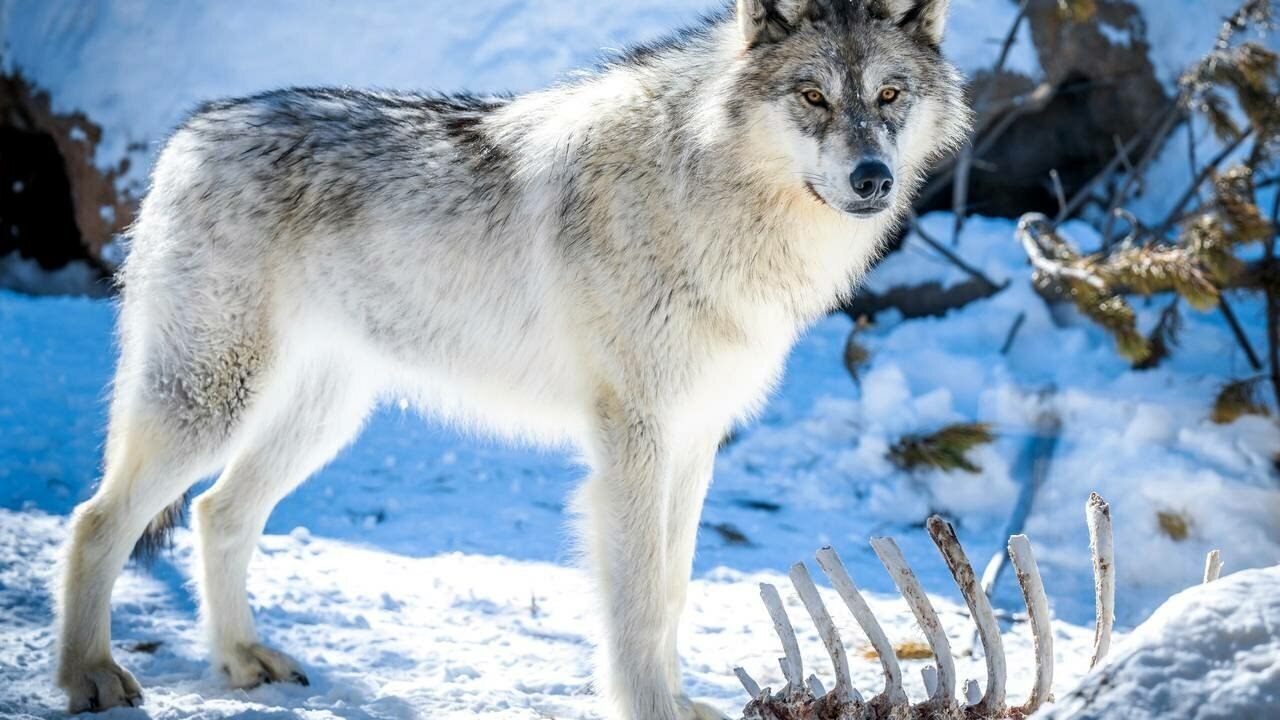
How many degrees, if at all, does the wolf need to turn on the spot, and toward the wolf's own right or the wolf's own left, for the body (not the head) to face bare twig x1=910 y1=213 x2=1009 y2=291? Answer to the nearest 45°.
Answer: approximately 45° to the wolf's own left

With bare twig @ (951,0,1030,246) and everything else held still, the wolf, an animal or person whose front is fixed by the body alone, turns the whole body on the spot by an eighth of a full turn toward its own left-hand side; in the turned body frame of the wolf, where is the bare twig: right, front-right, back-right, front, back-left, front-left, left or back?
front

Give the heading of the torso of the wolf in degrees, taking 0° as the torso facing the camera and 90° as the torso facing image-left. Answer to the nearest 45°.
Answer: approximately 270°

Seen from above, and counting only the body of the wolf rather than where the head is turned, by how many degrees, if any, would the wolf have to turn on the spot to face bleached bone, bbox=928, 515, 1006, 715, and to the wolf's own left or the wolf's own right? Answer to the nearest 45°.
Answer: approximately 45° to the wolf's own right

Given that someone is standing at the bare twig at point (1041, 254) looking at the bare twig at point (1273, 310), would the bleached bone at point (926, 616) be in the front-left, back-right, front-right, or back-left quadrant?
back-right

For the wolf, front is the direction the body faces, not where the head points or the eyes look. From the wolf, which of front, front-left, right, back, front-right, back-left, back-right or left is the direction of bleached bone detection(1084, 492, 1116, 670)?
front-right

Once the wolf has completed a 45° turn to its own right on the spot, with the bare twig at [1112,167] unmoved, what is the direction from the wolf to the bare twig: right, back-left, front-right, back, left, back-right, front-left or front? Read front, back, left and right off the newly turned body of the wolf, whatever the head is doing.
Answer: left

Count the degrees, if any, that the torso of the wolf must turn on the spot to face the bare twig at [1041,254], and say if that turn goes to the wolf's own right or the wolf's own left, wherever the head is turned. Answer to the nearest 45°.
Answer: approximately 45° to the wolf's own left

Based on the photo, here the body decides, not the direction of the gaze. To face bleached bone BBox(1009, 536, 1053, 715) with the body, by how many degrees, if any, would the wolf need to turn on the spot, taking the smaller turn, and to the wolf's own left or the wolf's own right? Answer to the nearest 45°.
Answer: approximately 45° to the wolf's own right

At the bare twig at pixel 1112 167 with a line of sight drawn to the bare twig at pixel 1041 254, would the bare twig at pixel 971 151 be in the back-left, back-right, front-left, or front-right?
front-right

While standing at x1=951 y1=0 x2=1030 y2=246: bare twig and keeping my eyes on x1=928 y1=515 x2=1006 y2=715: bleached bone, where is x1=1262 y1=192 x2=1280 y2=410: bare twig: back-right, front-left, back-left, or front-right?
front-left

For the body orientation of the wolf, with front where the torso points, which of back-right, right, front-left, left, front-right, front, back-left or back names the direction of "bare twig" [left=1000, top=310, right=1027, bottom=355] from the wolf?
front-left
